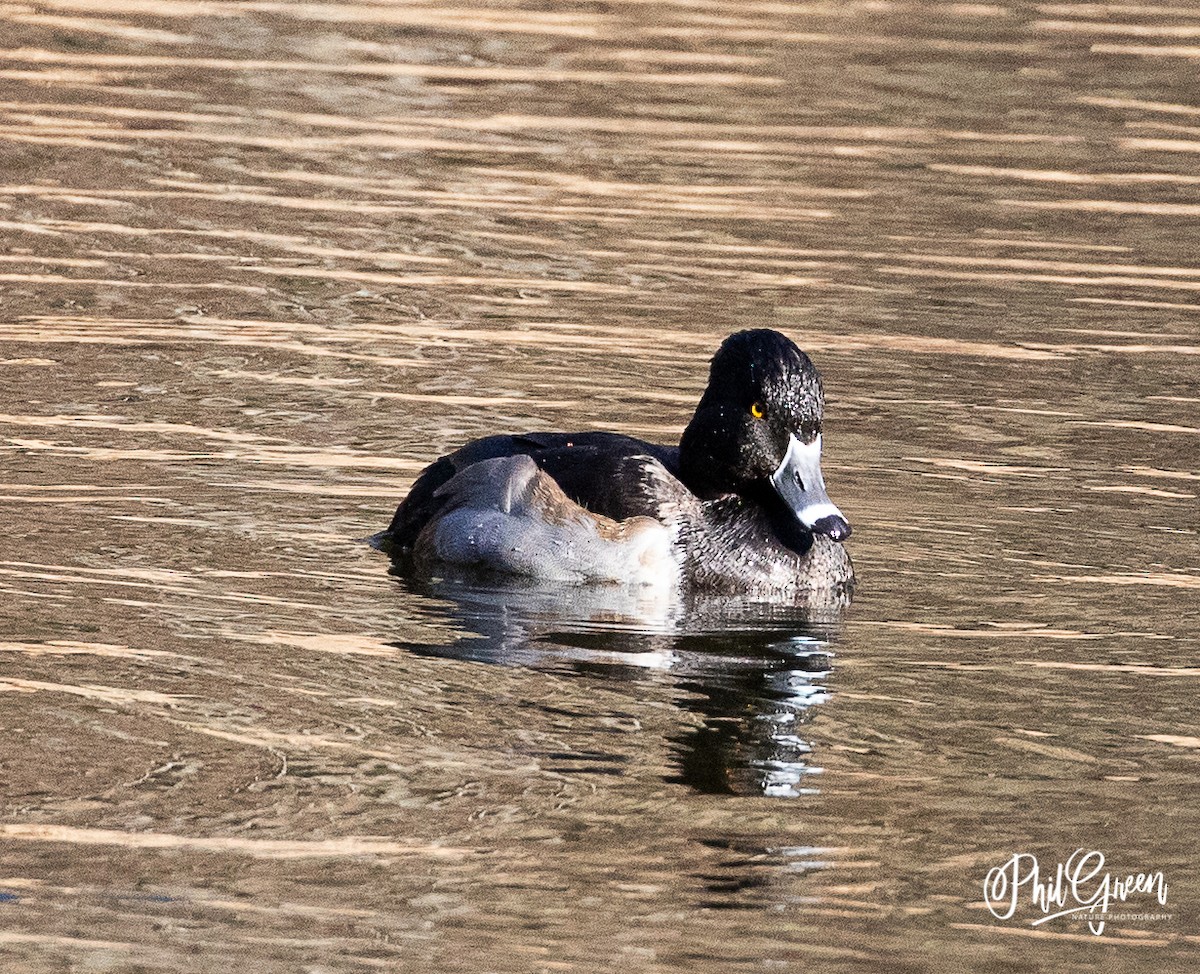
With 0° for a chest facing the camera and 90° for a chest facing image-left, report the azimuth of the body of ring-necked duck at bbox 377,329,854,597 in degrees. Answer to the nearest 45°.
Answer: approximately 315°
